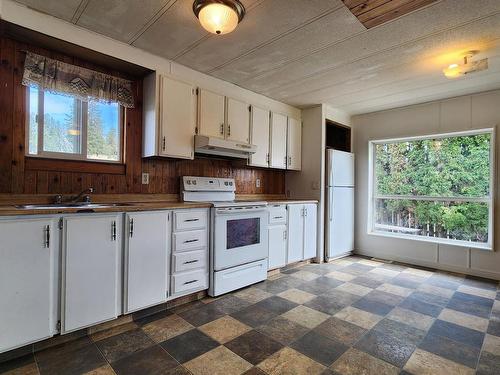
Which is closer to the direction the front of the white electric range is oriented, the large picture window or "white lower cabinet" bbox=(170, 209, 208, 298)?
the large picture window

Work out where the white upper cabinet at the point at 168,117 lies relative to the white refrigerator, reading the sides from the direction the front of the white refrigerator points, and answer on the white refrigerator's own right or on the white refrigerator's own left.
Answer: on the white refrigerator's own right

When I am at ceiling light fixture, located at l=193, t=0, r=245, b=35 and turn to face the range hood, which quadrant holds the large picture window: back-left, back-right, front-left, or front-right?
front-right

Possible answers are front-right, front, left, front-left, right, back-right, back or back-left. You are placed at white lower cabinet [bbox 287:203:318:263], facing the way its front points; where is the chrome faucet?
right

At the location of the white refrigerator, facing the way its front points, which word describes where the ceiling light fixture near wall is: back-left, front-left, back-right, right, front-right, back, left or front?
front

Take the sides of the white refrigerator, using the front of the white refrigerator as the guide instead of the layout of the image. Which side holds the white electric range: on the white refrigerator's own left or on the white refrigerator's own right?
on the white refrigerator's own right

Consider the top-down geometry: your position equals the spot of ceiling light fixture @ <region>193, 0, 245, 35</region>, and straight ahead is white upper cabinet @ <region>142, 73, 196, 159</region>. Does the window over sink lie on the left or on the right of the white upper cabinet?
left

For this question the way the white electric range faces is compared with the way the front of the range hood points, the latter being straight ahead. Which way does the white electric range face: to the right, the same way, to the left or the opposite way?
the same way

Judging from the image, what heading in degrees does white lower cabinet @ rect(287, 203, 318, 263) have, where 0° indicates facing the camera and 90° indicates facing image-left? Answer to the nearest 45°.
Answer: approximately 315°

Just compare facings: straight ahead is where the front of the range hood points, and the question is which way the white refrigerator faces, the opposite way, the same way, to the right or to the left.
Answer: the same way

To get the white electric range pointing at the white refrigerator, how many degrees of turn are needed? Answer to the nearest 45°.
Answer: approximately 90° to its left

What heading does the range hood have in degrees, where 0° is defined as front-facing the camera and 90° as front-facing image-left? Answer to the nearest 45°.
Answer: approximately 315°

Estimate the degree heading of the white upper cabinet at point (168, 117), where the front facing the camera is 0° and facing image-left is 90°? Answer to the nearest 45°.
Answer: approximately 315°

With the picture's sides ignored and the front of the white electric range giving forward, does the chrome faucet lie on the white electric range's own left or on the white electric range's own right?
on the white electric range's own right

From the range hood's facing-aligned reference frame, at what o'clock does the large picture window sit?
The large picture window is roughly at 10 o'clock from the range hood.

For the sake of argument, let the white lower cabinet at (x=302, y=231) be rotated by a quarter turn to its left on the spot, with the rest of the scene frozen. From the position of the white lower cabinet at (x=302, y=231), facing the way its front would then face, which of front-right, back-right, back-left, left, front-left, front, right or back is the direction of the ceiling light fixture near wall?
right

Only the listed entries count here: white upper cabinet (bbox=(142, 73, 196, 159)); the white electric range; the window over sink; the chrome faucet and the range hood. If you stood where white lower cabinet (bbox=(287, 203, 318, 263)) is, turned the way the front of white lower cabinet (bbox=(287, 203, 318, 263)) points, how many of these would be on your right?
5

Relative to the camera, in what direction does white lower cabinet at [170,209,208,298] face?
facing the viewer and to the right of the viewer

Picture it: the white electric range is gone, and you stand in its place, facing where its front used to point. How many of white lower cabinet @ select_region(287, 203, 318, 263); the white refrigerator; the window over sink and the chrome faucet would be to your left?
2

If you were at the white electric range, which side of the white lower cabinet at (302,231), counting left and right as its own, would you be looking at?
right
